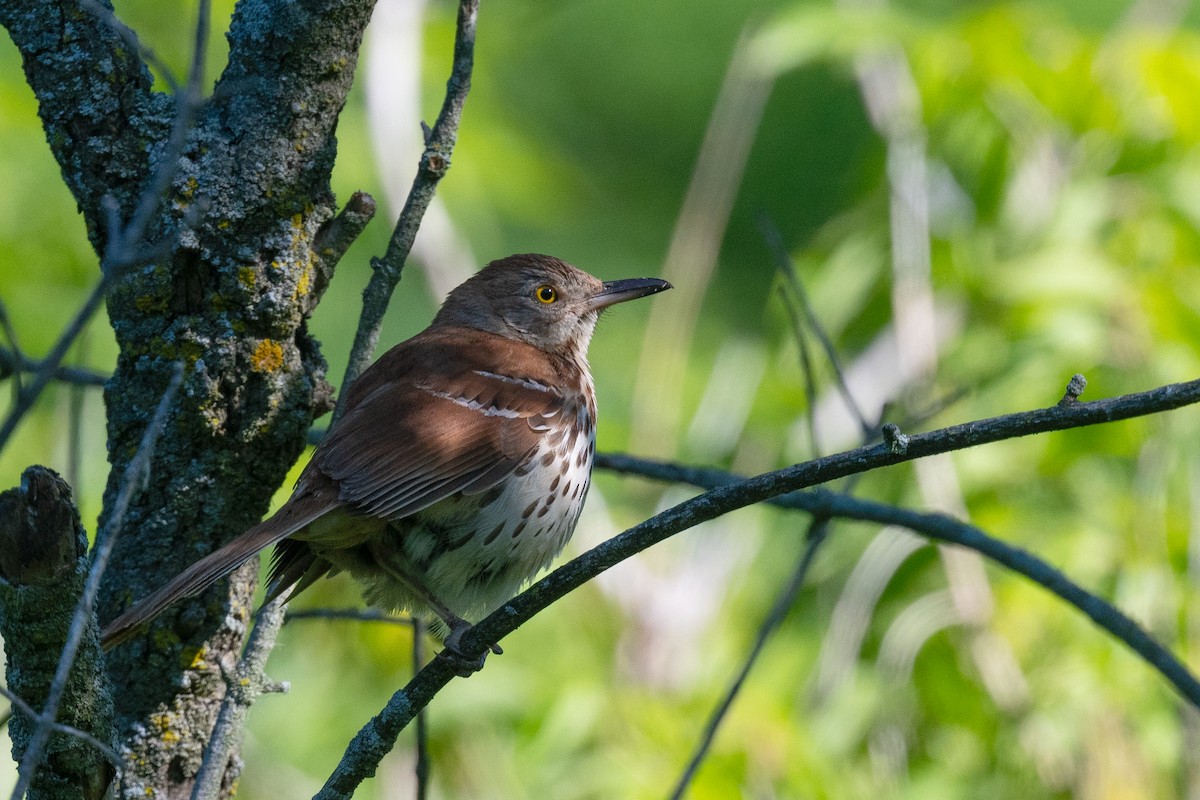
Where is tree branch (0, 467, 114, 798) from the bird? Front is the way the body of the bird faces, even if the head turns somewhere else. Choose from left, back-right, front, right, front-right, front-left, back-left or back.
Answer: back-right

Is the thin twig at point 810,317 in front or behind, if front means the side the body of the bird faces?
in front

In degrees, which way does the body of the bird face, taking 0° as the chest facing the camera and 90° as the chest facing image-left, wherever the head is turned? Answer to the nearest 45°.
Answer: approximately 270°

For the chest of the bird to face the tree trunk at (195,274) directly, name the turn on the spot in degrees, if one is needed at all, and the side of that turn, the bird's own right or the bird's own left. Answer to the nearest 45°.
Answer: approximately 135° to the bird's own right
